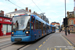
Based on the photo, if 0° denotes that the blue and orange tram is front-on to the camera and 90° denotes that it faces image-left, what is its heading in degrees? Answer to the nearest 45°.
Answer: approximately 45°
